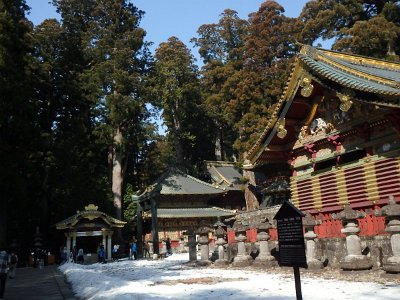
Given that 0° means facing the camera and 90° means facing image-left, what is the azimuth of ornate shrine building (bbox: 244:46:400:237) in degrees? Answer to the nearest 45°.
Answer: approximately 45°

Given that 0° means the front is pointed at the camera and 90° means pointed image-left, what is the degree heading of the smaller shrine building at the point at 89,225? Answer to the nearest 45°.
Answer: approximately 0°

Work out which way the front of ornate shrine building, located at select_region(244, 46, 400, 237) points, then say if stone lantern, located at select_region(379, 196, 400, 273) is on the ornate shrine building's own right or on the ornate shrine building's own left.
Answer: on the ornate shrine building's own left

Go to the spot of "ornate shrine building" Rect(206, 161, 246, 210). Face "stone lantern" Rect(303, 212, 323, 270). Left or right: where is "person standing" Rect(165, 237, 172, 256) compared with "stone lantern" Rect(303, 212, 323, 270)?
right

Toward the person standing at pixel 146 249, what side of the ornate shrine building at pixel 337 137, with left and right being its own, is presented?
right

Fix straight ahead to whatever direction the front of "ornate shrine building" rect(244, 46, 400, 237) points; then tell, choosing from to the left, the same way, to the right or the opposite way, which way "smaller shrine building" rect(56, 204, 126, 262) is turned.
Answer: to the left

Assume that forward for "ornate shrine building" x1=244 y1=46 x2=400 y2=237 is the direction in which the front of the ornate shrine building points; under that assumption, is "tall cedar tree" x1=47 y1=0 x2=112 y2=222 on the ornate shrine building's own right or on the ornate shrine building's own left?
on the ornate shrine building's own right

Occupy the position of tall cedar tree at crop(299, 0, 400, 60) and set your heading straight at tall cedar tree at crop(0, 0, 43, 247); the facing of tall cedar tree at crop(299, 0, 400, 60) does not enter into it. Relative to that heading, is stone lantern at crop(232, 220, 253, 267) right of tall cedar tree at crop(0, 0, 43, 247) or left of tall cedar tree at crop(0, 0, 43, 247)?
left

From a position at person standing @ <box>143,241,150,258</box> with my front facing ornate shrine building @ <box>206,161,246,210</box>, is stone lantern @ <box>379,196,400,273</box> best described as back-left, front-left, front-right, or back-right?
back-right

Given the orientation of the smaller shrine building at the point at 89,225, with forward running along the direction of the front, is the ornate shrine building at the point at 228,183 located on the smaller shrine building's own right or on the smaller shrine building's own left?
on the smaller shrine building's own left

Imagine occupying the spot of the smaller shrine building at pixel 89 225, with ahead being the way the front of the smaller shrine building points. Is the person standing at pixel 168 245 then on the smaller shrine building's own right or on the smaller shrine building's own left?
on the smaller shrine building's own left

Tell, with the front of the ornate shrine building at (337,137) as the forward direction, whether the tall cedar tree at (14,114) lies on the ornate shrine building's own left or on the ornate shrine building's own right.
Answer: on the ornate shrine building's own right
